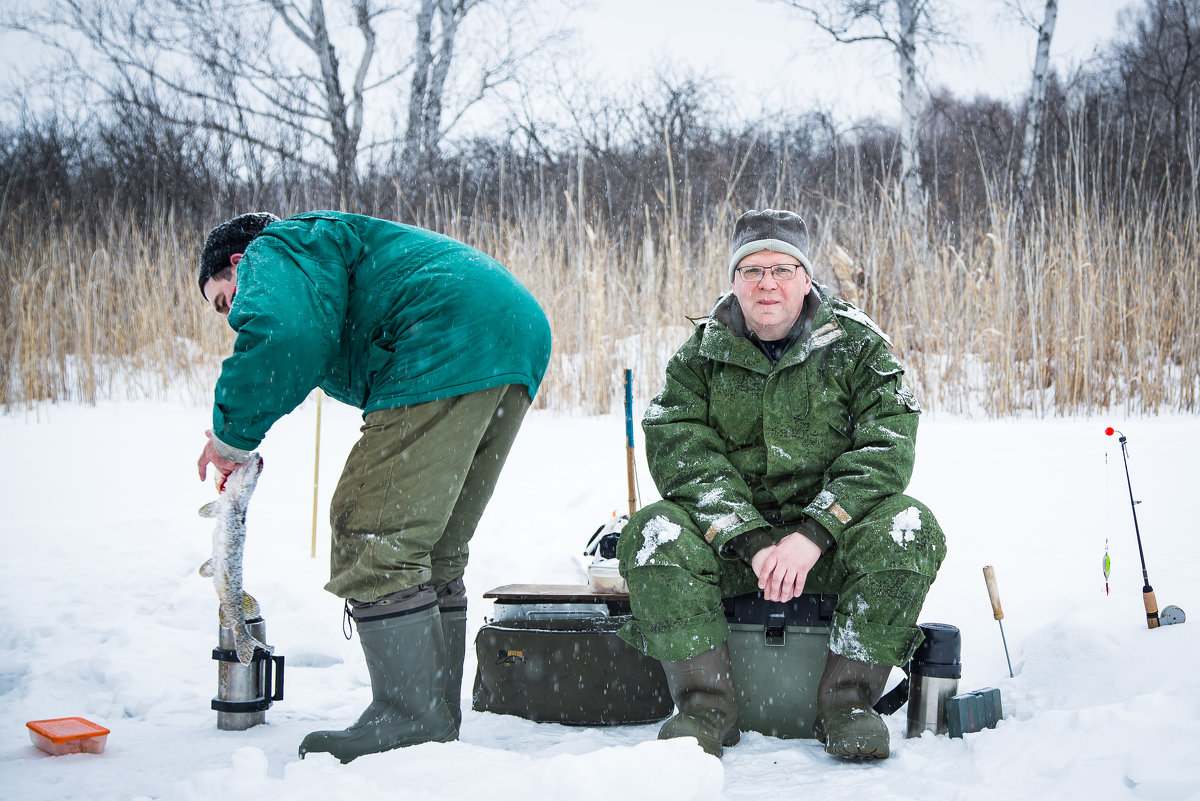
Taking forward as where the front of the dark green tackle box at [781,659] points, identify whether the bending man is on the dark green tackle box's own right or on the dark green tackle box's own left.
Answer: on the dark green tackle box's own right

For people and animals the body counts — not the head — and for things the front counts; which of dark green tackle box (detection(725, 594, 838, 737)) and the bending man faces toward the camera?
the dark green tackle box

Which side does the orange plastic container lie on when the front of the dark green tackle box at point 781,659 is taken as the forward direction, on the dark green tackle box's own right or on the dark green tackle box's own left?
on the dark green tackle box's own right

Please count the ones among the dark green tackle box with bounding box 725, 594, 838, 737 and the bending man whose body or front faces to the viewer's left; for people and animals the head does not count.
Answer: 1

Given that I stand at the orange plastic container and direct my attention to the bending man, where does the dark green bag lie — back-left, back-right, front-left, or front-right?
front-left

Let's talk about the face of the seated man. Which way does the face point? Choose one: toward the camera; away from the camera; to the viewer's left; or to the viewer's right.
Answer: toward the camera

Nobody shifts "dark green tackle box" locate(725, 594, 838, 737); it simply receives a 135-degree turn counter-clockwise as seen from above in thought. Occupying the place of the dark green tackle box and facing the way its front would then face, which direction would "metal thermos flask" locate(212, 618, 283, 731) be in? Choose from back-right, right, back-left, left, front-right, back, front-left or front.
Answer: back-left

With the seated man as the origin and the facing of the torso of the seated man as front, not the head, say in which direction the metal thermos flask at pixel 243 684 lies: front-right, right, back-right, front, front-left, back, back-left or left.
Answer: right

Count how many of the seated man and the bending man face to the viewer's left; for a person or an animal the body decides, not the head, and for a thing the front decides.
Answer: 1

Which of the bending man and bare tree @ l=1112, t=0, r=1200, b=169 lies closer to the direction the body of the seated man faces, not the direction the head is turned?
the bending man

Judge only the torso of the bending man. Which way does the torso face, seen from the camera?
to the viewer's left

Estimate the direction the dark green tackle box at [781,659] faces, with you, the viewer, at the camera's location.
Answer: facing the viewer
